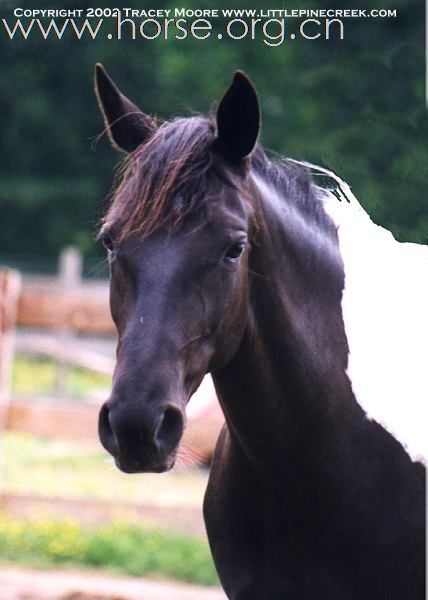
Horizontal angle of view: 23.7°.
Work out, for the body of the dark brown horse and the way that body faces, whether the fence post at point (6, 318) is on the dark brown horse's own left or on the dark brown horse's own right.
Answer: on the dark brown horse's own right

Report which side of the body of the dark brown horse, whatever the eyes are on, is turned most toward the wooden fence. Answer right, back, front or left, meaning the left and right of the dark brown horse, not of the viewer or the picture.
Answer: right

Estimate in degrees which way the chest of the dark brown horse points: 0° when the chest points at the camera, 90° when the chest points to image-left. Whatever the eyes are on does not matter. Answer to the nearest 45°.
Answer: approximately 45°
